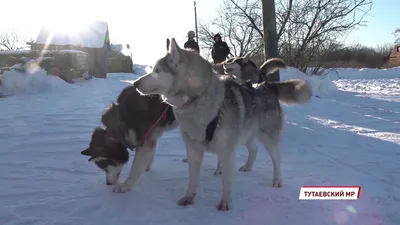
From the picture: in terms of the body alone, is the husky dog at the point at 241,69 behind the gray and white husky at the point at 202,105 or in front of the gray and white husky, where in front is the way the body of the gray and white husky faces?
behind

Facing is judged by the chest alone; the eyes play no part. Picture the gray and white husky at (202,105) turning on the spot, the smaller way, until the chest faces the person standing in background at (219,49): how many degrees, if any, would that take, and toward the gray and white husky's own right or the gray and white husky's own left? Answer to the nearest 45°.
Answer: approximately 135° to the gray and white husky's own right

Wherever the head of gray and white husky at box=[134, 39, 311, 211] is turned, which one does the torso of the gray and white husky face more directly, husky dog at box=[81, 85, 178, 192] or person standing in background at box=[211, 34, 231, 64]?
the husky dog

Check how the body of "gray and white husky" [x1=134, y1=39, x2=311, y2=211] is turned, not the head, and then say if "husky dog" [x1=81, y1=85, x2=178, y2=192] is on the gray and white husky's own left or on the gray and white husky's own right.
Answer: on the gray and white husky's own right

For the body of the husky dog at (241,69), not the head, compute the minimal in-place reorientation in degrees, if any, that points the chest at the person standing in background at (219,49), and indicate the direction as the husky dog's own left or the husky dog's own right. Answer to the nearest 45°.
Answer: approximately 90° to the husky dog's own right

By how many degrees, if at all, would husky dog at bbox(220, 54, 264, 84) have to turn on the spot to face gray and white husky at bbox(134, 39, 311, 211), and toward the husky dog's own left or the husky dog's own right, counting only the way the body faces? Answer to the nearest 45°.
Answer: approximately 90° to the husky dog's own left

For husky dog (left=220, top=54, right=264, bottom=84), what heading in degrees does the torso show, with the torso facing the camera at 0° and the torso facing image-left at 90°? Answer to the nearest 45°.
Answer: approximately 90°

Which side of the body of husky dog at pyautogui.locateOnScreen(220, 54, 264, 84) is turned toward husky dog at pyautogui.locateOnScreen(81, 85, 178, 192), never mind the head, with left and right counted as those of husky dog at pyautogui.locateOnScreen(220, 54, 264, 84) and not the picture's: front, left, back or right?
left

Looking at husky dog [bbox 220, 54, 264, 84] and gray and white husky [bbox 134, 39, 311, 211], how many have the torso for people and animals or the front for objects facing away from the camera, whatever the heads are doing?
0

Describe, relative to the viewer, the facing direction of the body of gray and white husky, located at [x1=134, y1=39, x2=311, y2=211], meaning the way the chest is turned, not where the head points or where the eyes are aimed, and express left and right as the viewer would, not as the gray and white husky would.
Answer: facing the viewer and to the left of the viewer
